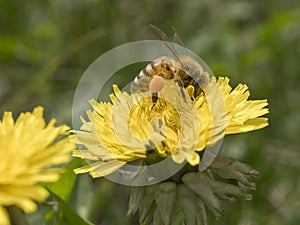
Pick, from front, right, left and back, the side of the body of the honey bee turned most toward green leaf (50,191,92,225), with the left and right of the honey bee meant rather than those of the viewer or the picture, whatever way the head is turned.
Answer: back

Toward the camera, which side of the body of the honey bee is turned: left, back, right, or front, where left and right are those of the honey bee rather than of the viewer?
right

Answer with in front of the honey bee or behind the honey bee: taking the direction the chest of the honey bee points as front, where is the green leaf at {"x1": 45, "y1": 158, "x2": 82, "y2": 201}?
behind

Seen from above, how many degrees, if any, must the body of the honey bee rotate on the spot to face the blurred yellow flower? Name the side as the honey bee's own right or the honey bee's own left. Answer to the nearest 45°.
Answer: approximately 135° to the honey bee's own right
